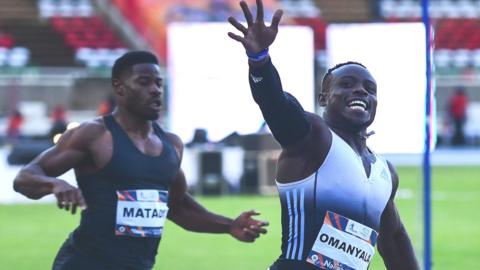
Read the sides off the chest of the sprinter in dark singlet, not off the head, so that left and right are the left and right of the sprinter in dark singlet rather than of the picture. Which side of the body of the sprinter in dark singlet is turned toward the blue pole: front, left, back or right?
left

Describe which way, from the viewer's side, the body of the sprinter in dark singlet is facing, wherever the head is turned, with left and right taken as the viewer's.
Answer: facing the viewer and to the right of the viewer
